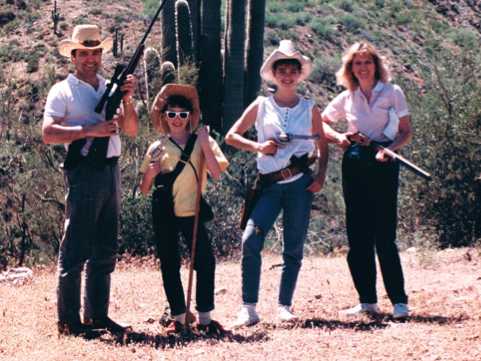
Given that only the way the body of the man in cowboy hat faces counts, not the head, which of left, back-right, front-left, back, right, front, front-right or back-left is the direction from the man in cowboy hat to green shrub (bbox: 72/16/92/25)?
back-left

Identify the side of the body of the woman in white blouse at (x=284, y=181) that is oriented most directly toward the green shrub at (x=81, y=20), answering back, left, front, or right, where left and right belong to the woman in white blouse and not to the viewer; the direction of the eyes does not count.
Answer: back

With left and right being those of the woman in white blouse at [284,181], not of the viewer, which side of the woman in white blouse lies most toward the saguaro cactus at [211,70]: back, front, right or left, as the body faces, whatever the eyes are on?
back

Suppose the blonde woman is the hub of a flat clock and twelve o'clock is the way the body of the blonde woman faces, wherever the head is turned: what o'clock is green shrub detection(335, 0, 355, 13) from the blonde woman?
The green shrub is roughly at 6 o'clock from the blonde woman.

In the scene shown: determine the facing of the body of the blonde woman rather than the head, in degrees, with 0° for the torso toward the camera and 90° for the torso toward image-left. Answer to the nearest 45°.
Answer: approximately 0°

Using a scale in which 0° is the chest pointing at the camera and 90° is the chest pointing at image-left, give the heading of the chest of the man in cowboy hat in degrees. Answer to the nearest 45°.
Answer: approximately 315°

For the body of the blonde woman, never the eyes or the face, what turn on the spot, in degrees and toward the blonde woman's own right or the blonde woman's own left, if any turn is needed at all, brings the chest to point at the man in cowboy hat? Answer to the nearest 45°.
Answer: approximately 90° to the blonde woman's own right

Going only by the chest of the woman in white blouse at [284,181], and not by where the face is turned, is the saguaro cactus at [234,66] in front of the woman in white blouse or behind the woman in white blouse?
behind

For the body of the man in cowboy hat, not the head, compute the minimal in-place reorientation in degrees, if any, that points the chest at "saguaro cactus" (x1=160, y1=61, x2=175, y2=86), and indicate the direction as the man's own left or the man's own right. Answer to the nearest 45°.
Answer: approximately 135° to the man's own left

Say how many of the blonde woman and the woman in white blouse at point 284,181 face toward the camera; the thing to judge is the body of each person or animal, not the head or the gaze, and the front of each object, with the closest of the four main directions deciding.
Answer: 2

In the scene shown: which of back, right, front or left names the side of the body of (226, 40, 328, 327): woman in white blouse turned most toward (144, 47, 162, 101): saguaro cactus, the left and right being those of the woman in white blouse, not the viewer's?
back
